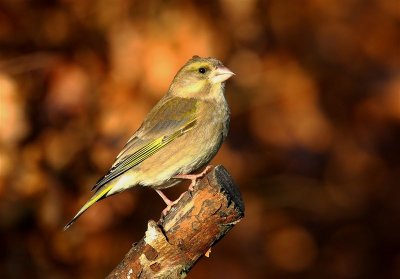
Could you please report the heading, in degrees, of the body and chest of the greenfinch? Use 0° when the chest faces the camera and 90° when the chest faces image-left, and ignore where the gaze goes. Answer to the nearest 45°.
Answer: approximately 270°
